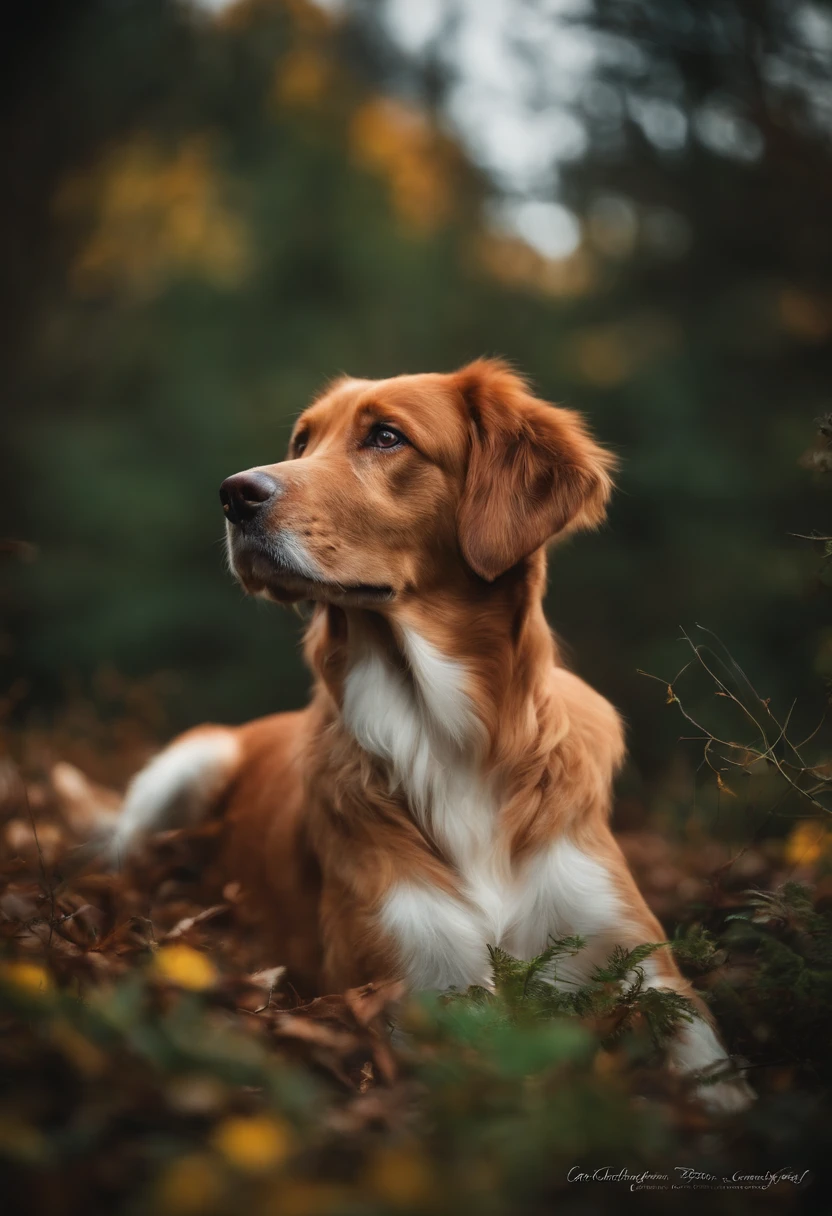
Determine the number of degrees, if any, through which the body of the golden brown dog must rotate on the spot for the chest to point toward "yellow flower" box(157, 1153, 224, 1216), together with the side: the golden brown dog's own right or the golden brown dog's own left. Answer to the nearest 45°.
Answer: approximately 45° to the golden brown dog's own right

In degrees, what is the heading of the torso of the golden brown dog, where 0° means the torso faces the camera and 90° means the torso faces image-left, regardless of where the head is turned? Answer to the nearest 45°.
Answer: approximately 315°
